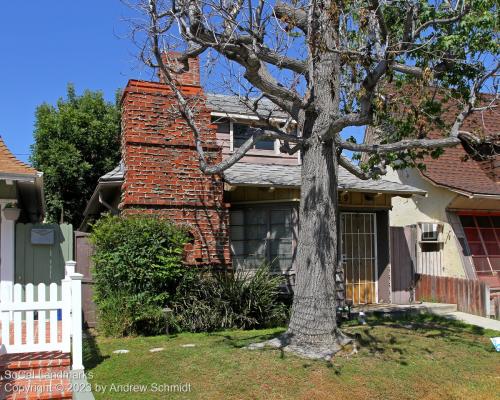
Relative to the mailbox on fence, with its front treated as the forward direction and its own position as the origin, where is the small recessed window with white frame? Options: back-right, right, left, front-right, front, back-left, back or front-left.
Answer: left

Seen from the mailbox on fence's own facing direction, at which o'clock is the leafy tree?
The leafy tree is roughly at 6 o'clock from the mailbox on fence.

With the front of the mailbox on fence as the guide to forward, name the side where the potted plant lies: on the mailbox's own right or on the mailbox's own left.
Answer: on the mailbox's own right

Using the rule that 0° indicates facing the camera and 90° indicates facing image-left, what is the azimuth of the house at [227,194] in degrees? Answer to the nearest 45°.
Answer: approximately 0°

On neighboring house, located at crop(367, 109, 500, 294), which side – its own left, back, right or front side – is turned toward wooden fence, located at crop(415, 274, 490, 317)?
front

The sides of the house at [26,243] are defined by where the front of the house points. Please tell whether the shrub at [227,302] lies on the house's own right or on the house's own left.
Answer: on the house's own left

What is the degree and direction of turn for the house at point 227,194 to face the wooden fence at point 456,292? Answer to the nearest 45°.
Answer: approximately 90° to its left

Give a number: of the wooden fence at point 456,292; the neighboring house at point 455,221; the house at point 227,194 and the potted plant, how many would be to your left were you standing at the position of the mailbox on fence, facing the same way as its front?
3

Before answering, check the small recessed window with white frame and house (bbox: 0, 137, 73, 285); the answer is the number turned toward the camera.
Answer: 2
